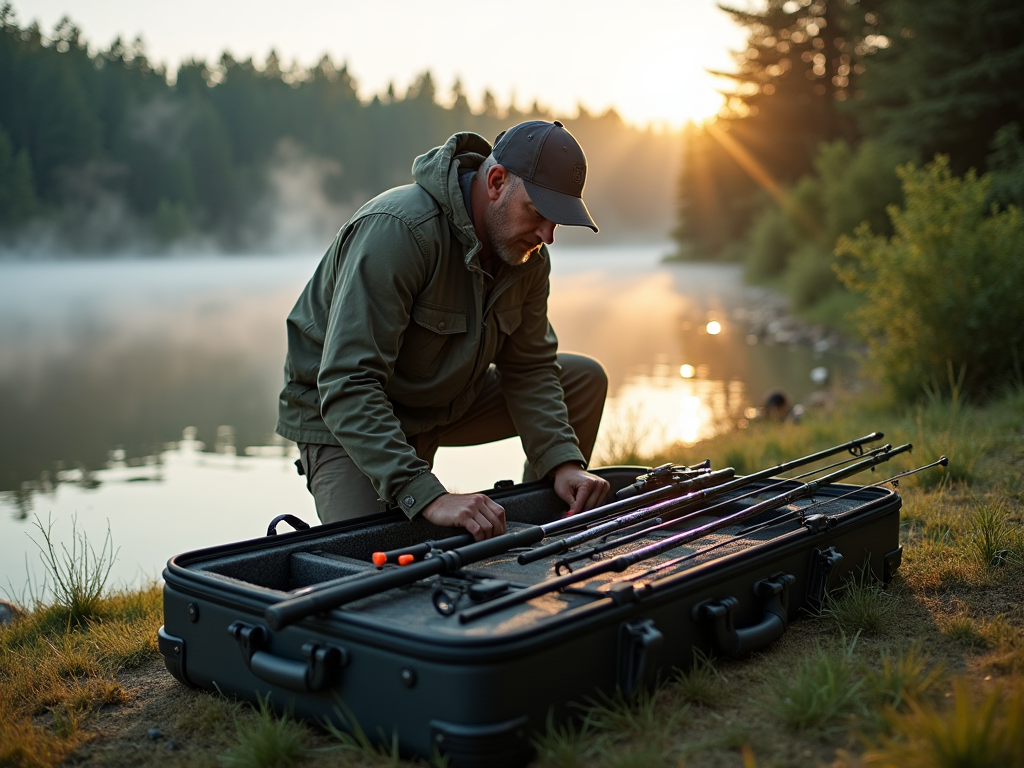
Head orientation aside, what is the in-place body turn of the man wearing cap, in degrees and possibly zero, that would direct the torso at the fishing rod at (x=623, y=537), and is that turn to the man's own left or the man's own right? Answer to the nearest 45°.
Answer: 0° — they already face it

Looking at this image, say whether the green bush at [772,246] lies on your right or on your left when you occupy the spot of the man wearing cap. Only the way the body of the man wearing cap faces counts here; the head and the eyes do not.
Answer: on your left

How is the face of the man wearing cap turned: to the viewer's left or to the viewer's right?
to the viewer's right

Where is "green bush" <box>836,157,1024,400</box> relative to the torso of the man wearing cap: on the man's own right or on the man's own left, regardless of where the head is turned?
on the man's own left

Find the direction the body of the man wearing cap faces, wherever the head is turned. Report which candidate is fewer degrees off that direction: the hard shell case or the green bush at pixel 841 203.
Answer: the hard shell case

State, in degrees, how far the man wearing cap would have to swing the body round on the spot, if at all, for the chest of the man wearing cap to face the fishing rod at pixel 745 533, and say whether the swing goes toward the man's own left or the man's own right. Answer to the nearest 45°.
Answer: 0° — they already face it

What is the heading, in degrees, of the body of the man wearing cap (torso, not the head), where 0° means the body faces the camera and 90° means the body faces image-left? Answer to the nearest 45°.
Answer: approximately 315°

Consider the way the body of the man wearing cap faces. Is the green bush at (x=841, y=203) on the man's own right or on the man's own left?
on the man's own left

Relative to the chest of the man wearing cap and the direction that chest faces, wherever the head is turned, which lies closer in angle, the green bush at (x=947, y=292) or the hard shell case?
the hard shell case

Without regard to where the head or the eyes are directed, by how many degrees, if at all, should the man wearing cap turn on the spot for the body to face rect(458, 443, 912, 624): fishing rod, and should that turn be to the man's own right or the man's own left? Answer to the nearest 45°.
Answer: approximately 45° to the man's own right
